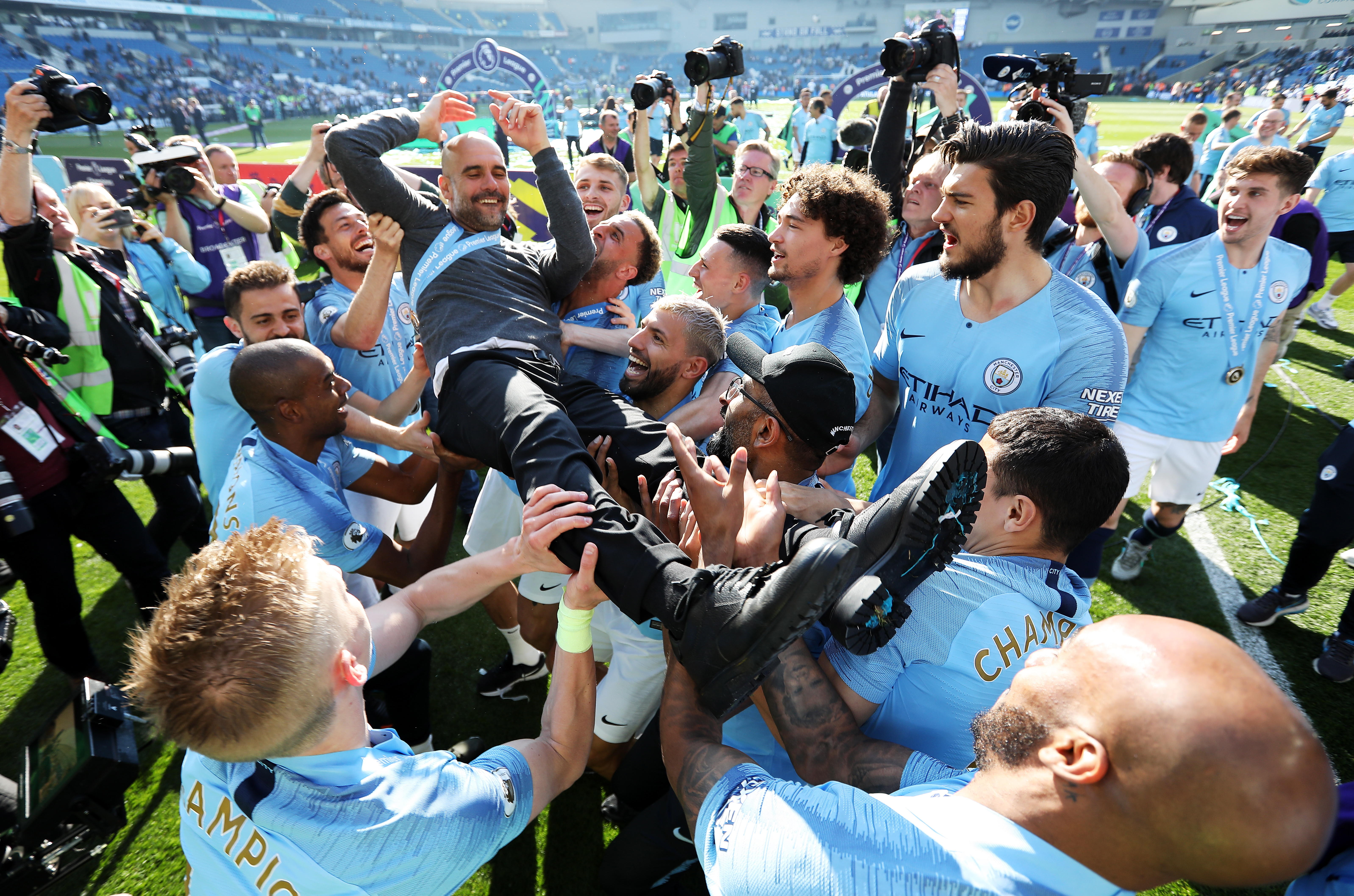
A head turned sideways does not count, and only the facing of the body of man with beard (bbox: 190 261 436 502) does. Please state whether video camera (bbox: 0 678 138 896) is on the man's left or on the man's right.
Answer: on the man's right

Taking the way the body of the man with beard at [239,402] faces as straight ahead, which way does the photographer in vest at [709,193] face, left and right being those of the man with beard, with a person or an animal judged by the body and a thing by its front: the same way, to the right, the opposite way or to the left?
to the right

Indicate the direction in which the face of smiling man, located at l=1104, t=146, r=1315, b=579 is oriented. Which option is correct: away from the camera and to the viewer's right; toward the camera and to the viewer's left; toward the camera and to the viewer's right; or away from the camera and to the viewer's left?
toward the camera and to the viewer's left

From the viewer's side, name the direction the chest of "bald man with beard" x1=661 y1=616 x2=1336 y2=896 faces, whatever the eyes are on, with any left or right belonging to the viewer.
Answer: facing away from the viewer and to the left of the viewer

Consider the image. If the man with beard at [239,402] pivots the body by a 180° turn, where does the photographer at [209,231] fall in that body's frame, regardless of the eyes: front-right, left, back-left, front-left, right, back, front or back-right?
front-right

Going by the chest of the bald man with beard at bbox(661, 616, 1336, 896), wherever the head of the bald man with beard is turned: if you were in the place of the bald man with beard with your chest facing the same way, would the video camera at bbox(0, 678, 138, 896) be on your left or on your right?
on your left

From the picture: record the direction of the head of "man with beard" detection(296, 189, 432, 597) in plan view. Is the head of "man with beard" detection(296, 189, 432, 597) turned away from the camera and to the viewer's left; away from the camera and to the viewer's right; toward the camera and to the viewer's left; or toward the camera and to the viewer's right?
toward the camera and to the viewer's right

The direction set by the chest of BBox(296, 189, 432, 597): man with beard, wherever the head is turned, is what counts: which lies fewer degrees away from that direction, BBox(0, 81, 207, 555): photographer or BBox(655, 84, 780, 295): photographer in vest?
the photographer in vest

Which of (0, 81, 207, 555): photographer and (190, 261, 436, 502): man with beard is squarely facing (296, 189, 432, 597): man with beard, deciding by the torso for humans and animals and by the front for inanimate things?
the photographer

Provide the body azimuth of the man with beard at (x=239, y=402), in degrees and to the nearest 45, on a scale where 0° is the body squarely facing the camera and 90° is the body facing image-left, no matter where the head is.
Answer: approximately 315°

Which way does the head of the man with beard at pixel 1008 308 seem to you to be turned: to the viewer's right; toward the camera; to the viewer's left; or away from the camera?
to the viewer's left
